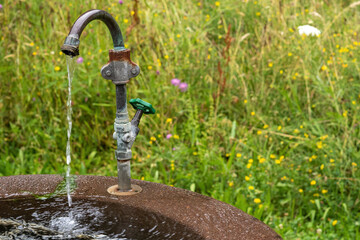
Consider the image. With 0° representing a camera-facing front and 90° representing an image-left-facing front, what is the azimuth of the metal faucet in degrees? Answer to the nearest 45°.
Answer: approximately 90°

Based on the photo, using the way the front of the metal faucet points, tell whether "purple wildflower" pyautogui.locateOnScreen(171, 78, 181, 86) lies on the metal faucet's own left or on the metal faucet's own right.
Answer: on the metal faucet's own right

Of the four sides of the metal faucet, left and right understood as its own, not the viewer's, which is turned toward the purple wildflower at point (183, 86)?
right
